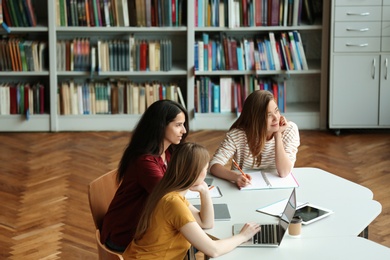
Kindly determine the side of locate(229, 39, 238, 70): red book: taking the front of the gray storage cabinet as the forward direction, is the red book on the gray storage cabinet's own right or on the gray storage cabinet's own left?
on the gray storage cabinet's own right

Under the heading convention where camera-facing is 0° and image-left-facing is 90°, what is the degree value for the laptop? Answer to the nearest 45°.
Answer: approximately 90°

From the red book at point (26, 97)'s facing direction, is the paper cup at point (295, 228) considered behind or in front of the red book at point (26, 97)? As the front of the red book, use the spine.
in front

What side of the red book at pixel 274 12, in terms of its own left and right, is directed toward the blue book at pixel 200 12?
right

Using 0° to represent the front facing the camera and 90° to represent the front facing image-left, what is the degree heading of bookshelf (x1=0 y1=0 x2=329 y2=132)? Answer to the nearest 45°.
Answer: approximately 0°

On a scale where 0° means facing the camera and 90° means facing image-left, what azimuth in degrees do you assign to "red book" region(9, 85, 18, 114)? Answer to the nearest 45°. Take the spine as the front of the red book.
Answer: approximately 0°

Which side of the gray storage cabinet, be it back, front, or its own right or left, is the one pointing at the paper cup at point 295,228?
front

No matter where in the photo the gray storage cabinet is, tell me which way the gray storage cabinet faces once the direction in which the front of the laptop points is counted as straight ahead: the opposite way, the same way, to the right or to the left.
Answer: to the left

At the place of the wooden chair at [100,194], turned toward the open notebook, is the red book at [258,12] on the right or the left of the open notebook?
left

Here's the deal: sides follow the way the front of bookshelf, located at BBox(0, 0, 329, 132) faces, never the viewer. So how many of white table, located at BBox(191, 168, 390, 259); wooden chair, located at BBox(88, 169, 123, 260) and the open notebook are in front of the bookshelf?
3
